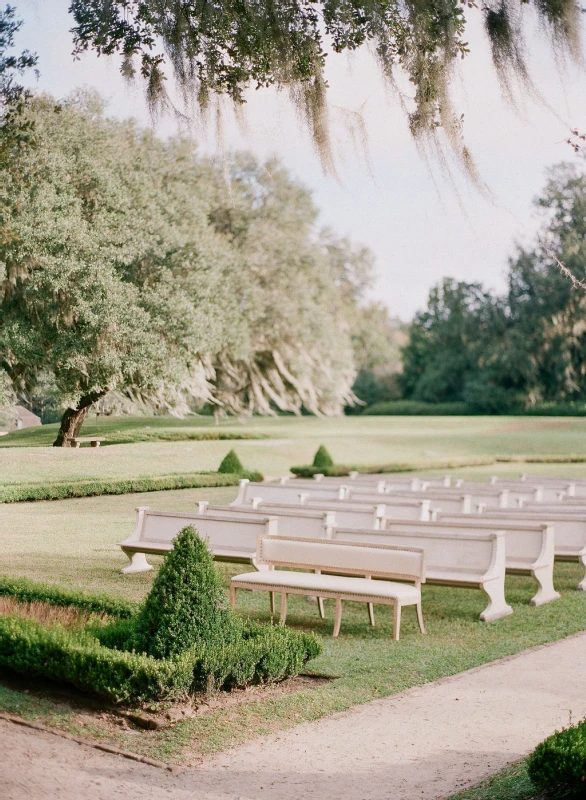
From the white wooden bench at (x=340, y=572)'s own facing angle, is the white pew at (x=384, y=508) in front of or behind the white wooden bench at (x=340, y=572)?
behind

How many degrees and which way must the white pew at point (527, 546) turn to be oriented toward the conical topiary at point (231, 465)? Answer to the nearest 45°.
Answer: approximately 90° to its right

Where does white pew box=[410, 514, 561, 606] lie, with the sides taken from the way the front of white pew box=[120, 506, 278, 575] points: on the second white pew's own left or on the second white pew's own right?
on the second white pew's own left
